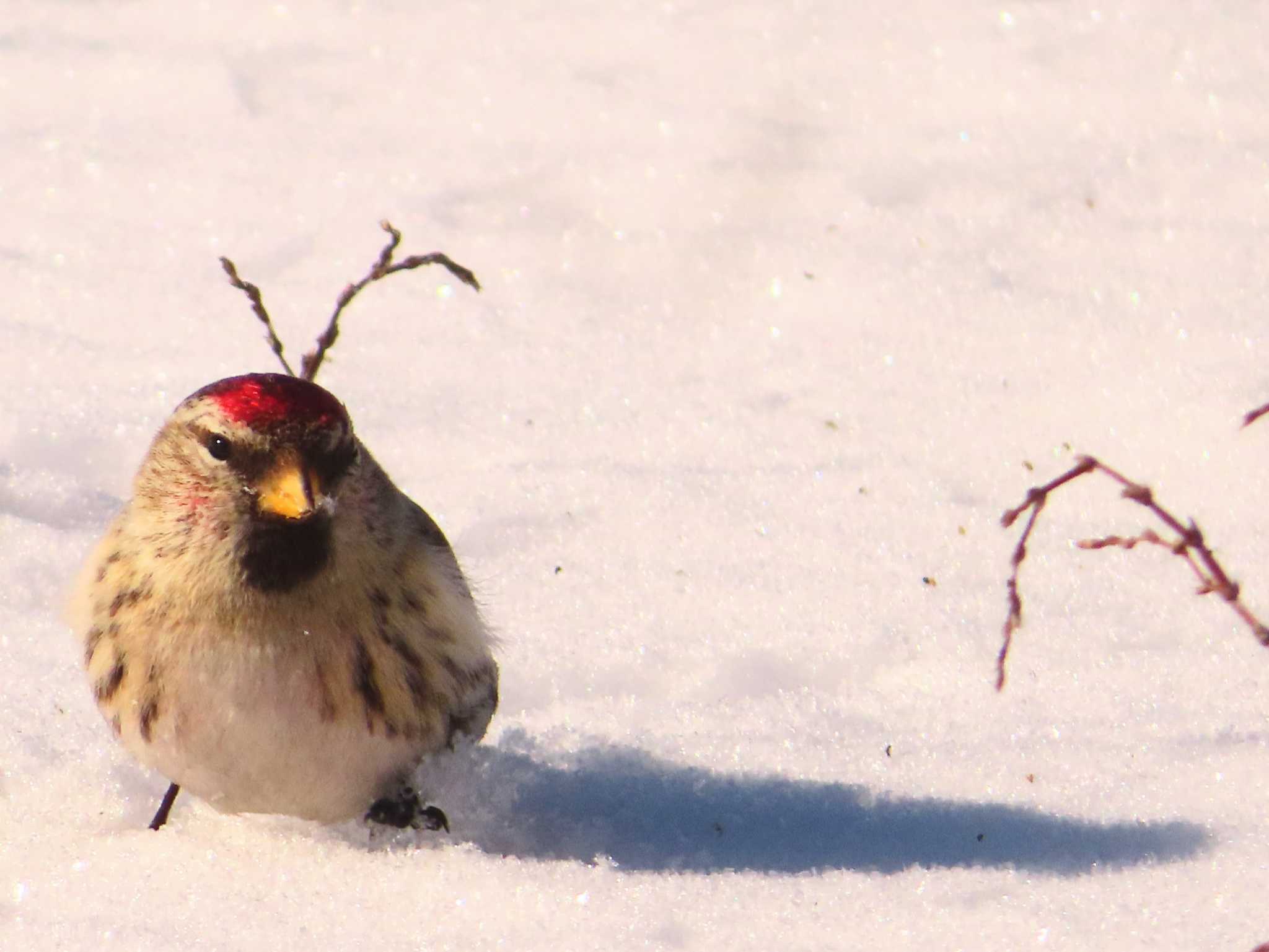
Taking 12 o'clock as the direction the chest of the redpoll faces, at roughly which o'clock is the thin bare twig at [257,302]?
The thin bare twig is roughly at 6 o'clock from the redpoll.

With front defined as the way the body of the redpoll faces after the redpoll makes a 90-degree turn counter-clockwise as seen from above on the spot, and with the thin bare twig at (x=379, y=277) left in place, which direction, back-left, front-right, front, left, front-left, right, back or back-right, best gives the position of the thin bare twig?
left

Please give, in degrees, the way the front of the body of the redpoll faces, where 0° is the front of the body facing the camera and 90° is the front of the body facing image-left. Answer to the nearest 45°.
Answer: approximately 0°
